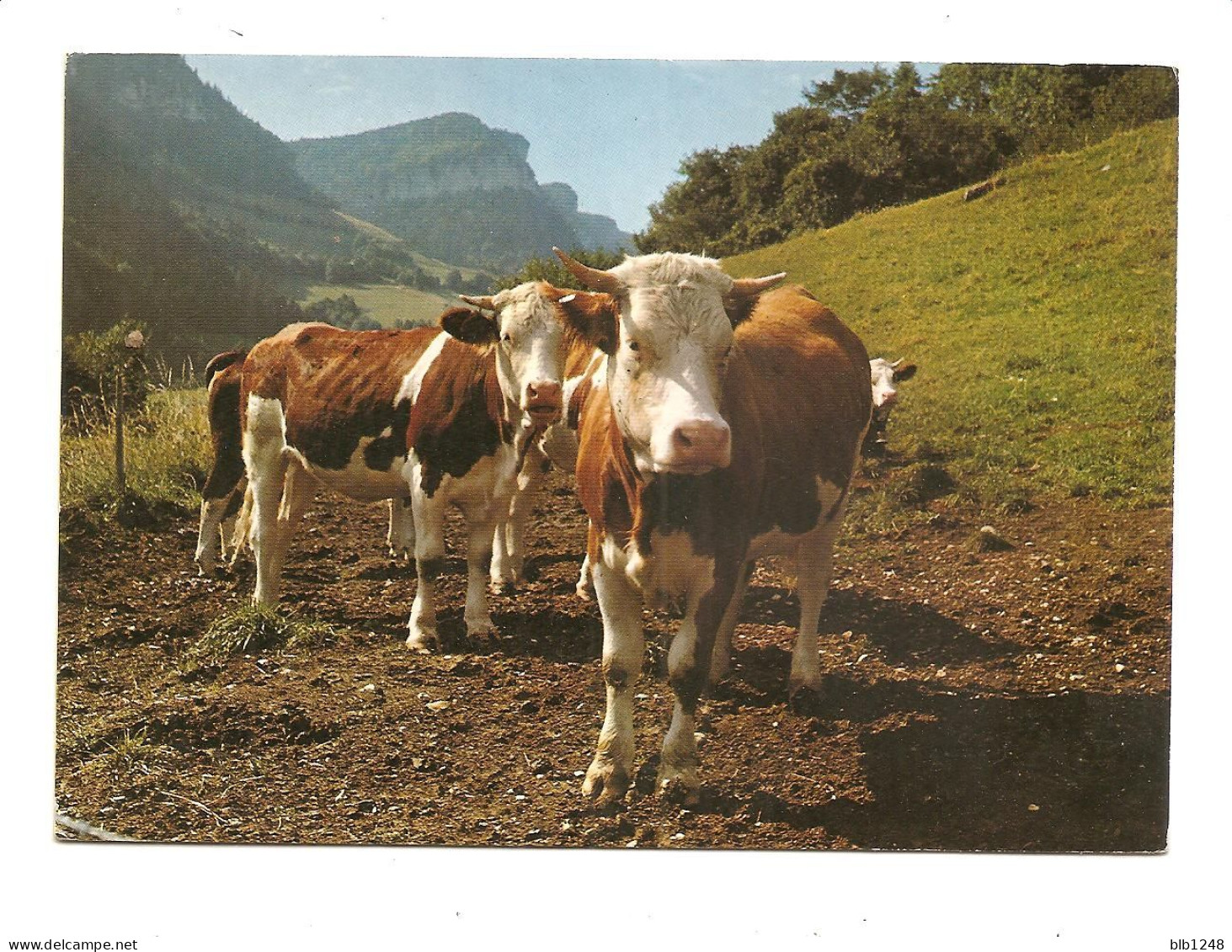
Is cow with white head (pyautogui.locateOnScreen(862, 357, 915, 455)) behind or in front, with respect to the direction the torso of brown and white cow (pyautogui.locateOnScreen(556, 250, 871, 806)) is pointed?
behind

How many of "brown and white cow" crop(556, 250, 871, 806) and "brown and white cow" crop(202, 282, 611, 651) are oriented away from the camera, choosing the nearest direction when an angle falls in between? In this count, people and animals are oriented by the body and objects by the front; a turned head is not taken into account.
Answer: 0

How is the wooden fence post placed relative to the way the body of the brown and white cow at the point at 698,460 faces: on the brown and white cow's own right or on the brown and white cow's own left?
on the brown and white cow's own right

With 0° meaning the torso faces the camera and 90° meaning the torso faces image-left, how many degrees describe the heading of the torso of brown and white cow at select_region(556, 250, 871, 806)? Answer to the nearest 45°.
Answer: approximately 45°

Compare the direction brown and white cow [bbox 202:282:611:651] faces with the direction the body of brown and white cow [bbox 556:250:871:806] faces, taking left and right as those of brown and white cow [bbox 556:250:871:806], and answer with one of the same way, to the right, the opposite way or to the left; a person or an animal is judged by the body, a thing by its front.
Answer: to the left

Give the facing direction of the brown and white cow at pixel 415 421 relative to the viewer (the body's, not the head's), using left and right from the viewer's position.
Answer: facing the viewer and to the right of the viewer

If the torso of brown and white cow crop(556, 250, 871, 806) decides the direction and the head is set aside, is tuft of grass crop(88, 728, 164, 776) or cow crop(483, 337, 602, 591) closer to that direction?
the tuft of grass

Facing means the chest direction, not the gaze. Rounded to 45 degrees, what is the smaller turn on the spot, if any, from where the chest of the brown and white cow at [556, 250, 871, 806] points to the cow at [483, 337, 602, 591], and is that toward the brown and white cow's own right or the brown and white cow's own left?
approximately 90° to the brown and white cow's own right

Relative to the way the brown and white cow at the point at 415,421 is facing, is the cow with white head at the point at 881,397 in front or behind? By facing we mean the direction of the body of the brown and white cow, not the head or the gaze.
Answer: in front
